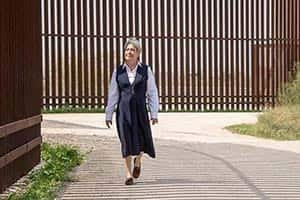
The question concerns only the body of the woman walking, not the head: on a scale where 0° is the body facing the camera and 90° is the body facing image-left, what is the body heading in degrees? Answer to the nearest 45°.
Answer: approximately 0°

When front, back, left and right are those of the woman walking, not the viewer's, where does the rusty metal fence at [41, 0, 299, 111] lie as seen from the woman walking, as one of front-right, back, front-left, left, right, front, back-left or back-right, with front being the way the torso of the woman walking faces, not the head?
back

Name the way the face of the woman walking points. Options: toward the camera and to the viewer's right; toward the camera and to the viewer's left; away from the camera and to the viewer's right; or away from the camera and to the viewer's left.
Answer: toward the camera and to the viewer's left

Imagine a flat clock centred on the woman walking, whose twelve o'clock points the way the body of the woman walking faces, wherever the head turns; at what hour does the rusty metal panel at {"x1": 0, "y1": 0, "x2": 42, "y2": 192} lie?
The rusty metal panel is roughly at 3 o'clock from the woman walking.
